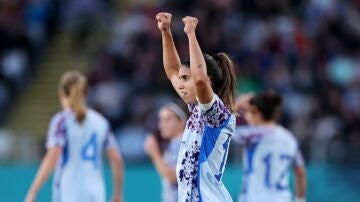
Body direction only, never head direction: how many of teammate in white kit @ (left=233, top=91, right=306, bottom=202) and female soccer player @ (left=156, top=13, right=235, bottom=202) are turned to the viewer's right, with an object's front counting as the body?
0

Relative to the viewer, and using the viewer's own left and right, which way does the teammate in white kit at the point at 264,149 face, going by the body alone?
facing away from the viewer and to the left of the viewer

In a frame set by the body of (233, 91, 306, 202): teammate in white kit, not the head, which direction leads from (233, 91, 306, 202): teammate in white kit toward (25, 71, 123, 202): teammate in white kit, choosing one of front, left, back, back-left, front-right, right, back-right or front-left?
front-left
